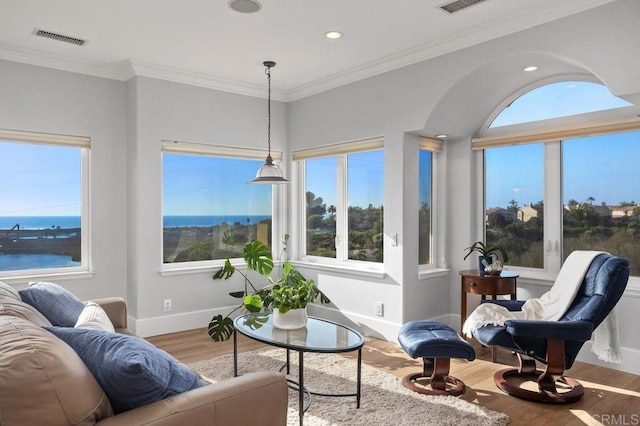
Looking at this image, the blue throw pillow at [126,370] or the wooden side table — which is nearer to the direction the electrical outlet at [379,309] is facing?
the blue throw pillow

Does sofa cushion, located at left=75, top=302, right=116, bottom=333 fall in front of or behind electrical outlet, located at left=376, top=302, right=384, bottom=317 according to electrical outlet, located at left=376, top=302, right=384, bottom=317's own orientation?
in front

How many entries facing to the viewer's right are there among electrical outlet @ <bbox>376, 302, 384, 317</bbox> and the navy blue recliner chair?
0

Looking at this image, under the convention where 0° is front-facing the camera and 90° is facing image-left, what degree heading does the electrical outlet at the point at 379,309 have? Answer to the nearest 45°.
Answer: approximately 45°

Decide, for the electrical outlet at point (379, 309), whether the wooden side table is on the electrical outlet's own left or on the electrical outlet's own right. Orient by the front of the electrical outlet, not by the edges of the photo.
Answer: on the electrical outlet's own left

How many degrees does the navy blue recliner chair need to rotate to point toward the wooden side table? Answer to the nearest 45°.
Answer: approximately 45° to its right

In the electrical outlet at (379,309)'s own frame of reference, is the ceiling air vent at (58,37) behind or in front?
in front

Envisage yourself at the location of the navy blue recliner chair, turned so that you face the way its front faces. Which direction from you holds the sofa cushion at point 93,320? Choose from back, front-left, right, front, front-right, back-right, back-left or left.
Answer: front-left

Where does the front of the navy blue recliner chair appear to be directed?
to the viewer's left

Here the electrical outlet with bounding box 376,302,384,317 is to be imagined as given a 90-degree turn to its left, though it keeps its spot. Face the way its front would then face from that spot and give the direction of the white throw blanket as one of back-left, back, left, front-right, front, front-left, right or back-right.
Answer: front

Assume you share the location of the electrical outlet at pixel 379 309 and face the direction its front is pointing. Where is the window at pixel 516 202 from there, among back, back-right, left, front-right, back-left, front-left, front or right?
back-left
